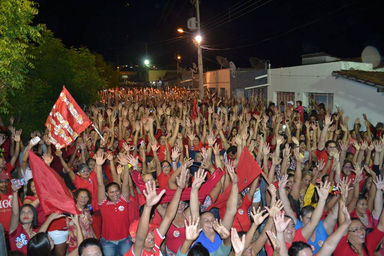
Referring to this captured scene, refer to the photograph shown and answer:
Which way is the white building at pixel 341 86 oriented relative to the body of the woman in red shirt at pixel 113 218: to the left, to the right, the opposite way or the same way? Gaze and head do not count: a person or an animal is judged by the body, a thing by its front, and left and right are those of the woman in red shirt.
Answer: to the right

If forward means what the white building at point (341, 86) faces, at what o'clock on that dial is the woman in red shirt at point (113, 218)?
The woman in red shirt is roughly at 11 o'clock from the white building.

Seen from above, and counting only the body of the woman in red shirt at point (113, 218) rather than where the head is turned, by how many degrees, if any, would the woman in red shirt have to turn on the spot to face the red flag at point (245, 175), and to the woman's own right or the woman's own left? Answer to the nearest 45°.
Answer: approximately 90° to the woman's own left

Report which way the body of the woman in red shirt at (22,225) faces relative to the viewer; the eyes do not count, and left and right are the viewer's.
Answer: facing the viewer

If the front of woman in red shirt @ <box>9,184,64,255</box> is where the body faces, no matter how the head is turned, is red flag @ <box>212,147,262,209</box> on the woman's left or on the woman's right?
on the woman's left

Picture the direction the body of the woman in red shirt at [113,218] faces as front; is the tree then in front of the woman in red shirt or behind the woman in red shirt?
behind

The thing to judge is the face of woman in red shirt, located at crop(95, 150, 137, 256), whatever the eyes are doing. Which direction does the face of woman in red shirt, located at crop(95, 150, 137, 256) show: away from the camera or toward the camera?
toward the camera

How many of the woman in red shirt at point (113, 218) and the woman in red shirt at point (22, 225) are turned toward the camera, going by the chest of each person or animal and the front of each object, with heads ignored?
2

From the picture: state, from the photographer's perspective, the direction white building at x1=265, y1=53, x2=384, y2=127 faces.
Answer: facing the viewer and to the left of the viewer

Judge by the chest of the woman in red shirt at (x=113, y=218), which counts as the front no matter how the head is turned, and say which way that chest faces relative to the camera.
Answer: toward the camera

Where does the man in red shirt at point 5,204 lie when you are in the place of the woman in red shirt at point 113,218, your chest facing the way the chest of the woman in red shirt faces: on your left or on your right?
on your right

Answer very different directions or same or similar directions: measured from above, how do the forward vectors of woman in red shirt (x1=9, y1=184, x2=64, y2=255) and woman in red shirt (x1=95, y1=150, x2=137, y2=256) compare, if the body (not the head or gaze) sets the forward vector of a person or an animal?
same or similar directions
